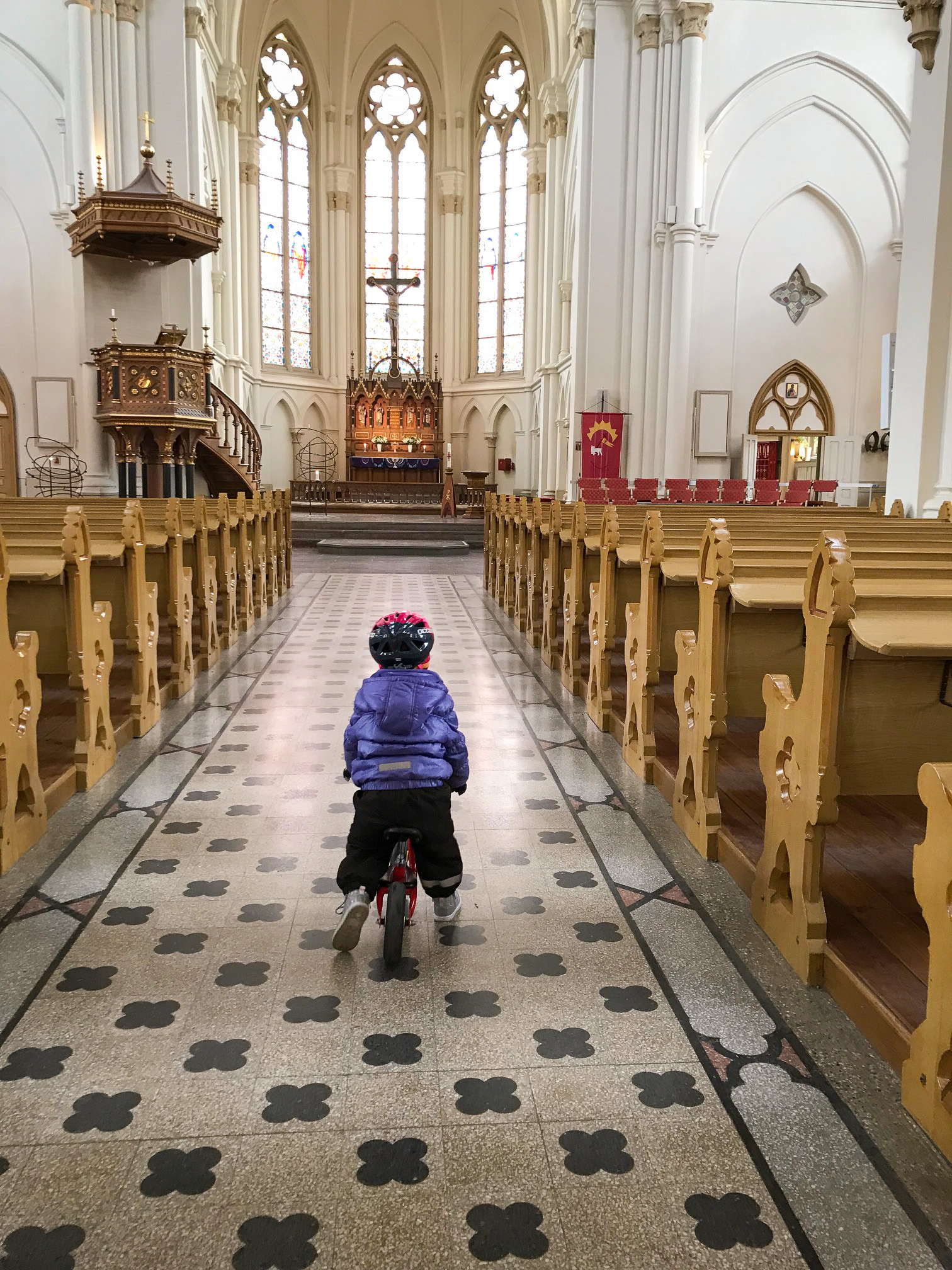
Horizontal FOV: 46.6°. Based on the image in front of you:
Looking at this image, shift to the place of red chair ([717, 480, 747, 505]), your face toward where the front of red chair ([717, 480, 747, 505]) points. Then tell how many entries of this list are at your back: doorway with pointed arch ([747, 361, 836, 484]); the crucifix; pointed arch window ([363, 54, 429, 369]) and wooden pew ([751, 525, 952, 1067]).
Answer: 1

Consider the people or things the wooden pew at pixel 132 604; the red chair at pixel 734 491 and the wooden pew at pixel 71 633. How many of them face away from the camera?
3

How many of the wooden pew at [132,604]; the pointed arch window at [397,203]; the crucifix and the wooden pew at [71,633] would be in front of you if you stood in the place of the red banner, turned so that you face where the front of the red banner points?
2

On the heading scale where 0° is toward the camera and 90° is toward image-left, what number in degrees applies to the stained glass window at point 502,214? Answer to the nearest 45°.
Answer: approximately 45°

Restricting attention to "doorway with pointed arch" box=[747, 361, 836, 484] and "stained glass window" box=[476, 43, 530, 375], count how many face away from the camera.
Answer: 0

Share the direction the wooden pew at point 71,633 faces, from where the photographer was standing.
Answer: facing away from the viewer

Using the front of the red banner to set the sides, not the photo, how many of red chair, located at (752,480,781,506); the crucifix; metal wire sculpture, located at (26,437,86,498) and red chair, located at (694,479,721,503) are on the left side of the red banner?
2

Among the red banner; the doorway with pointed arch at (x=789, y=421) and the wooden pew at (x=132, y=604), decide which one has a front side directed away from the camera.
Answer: the wooden pew

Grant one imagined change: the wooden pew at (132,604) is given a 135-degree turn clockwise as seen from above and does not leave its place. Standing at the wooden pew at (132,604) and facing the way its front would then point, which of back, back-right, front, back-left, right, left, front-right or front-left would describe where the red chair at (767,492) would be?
left

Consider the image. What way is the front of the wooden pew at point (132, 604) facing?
away from the camera

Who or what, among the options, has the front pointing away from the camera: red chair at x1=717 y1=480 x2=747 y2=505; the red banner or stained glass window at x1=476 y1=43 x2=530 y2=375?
the red chair

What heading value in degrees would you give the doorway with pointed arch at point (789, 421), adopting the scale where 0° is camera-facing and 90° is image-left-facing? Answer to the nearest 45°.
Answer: approximately 0°

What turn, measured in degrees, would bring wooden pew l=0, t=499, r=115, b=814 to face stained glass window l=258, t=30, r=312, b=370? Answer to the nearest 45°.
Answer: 0° — it already faces it
